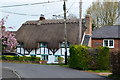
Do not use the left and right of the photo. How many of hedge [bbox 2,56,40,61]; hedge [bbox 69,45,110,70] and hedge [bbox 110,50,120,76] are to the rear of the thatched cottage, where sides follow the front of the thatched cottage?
0

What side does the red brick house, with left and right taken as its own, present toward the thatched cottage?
right

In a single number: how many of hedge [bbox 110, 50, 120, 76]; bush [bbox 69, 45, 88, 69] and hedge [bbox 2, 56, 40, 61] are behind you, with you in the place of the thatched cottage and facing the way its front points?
0

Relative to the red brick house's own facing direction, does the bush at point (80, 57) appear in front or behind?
in front

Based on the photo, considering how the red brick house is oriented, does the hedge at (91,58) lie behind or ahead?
ahead

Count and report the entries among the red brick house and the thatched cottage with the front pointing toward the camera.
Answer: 2

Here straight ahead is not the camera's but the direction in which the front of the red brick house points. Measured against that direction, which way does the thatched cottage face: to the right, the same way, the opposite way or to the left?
the same way

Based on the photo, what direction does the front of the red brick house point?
toward the camera

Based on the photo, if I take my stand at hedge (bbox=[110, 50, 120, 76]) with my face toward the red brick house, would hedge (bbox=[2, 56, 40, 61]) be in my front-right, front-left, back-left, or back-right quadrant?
front-left
